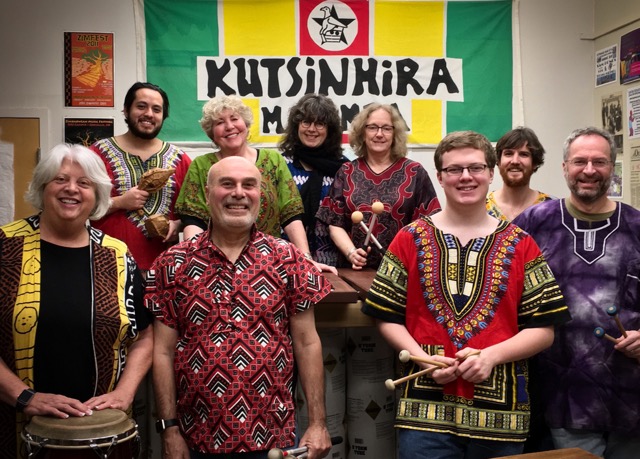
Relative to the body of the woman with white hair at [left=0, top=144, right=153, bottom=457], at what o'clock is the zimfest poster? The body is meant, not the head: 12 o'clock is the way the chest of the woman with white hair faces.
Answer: The zimfest poster is roughly at 6 o'clock from the woman with white hair.

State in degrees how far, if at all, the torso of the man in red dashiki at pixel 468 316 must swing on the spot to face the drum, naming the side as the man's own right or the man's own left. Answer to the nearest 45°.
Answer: approximately 45° to the man's own right

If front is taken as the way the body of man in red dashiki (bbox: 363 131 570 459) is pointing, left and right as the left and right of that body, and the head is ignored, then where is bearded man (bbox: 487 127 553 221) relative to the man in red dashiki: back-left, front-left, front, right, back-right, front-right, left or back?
back

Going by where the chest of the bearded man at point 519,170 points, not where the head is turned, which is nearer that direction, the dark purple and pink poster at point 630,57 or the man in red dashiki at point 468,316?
the man in red dashiki

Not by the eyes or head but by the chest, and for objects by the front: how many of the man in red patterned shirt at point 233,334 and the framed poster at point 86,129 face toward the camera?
2
